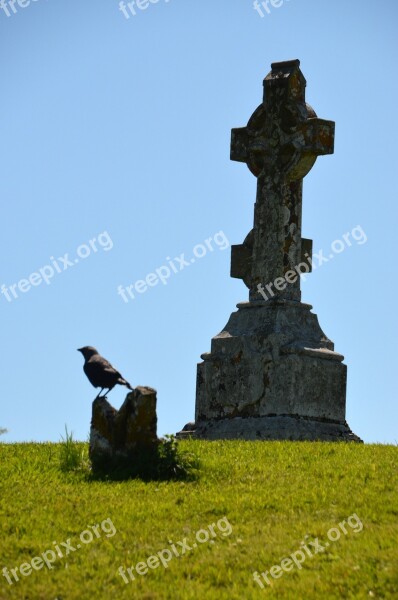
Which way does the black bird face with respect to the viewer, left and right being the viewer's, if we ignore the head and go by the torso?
facing to the left of the viewer

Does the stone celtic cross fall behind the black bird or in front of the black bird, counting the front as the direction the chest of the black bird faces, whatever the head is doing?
behind
